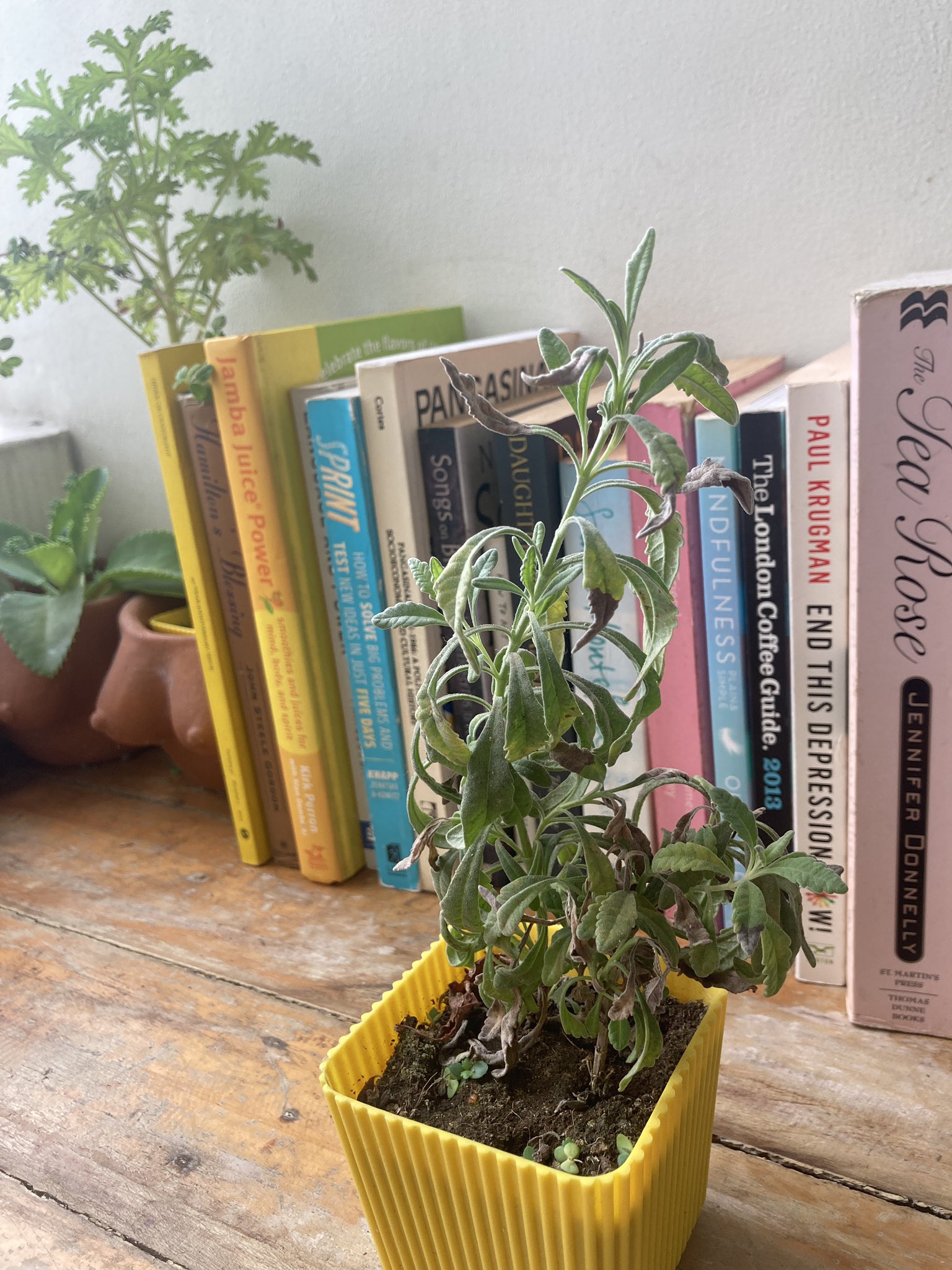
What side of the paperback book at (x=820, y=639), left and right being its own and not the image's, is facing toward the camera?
right

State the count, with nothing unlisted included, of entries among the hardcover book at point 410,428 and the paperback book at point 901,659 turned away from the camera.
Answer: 0

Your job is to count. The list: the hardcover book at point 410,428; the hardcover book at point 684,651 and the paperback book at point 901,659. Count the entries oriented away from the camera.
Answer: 0

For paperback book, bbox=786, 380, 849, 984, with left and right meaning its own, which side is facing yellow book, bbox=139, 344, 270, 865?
back

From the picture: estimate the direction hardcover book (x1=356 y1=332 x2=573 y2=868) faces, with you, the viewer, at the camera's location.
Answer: facing the viewer and to the right of the viewer
